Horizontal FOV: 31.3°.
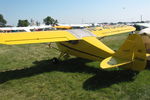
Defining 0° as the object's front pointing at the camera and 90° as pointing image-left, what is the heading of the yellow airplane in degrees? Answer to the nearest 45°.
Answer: approximately 135°
